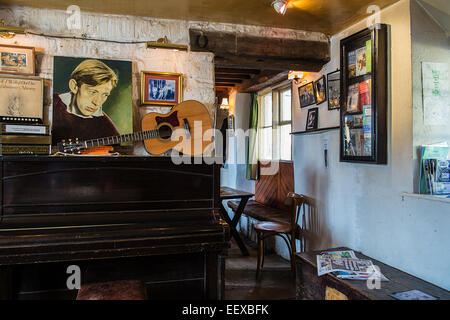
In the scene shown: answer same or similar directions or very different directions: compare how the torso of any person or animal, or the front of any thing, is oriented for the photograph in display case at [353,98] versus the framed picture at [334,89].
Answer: same or similar directions

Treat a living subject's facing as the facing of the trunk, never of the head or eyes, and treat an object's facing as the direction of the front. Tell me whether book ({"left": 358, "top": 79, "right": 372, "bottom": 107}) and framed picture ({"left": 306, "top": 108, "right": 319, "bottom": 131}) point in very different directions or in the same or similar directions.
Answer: same or similar directions

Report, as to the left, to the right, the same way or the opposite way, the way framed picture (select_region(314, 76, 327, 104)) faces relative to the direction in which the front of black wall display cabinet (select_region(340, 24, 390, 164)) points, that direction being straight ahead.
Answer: the same way

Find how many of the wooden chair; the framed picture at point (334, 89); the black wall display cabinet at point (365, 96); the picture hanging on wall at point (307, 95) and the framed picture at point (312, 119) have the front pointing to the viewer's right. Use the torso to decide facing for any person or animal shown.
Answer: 0

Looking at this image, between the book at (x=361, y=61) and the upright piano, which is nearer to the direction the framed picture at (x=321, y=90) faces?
the upright piano

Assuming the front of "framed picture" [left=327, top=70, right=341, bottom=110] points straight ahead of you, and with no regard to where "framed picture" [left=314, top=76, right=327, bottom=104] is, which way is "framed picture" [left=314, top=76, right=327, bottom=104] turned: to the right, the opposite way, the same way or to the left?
the same way

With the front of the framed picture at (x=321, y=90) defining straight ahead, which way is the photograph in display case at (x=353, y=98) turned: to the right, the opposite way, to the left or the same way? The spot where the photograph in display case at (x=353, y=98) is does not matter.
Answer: the same way

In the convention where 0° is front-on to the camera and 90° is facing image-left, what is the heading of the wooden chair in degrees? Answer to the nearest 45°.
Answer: approximately 90°

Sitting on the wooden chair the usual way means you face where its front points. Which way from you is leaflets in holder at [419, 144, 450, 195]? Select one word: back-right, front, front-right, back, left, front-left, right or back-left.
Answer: back-left

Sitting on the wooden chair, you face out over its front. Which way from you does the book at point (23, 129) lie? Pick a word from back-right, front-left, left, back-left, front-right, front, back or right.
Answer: front-left

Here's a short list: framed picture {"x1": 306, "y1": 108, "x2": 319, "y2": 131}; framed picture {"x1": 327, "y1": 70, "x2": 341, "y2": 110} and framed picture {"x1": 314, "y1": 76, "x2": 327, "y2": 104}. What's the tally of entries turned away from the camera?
0

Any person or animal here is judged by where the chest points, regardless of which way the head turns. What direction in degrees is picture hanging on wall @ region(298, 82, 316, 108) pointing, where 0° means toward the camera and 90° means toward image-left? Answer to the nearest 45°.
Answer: approximately 45°

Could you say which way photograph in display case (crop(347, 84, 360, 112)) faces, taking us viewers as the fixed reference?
facing the viewer and to the left of the viewer

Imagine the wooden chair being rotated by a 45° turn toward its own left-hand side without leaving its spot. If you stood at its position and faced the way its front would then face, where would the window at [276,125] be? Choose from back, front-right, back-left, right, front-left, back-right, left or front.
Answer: back-right
